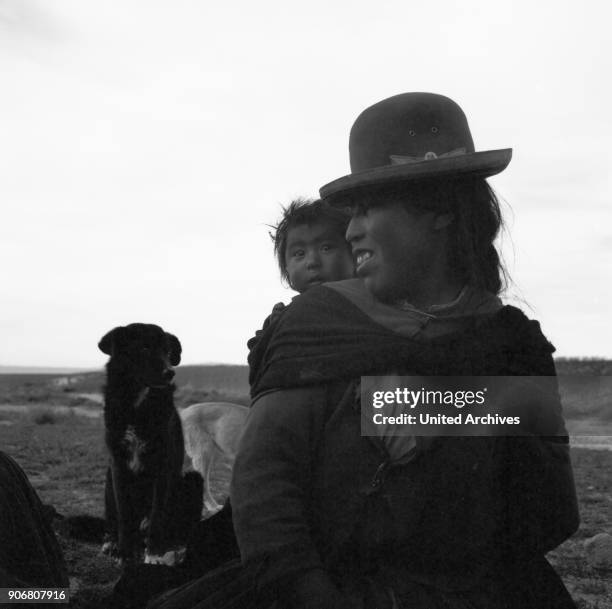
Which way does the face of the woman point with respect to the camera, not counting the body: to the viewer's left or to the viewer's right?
to the viewer's left

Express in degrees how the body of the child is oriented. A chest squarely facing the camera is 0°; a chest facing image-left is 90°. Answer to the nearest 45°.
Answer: approximately 0°

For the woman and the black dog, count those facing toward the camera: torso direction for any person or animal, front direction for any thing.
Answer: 2

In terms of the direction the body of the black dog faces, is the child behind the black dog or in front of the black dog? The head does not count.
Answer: in front

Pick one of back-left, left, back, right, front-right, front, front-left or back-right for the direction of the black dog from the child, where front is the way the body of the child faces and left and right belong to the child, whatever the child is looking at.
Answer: back-right

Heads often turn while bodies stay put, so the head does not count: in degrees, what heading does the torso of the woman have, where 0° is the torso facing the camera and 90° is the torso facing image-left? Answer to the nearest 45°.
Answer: approximately 0°
